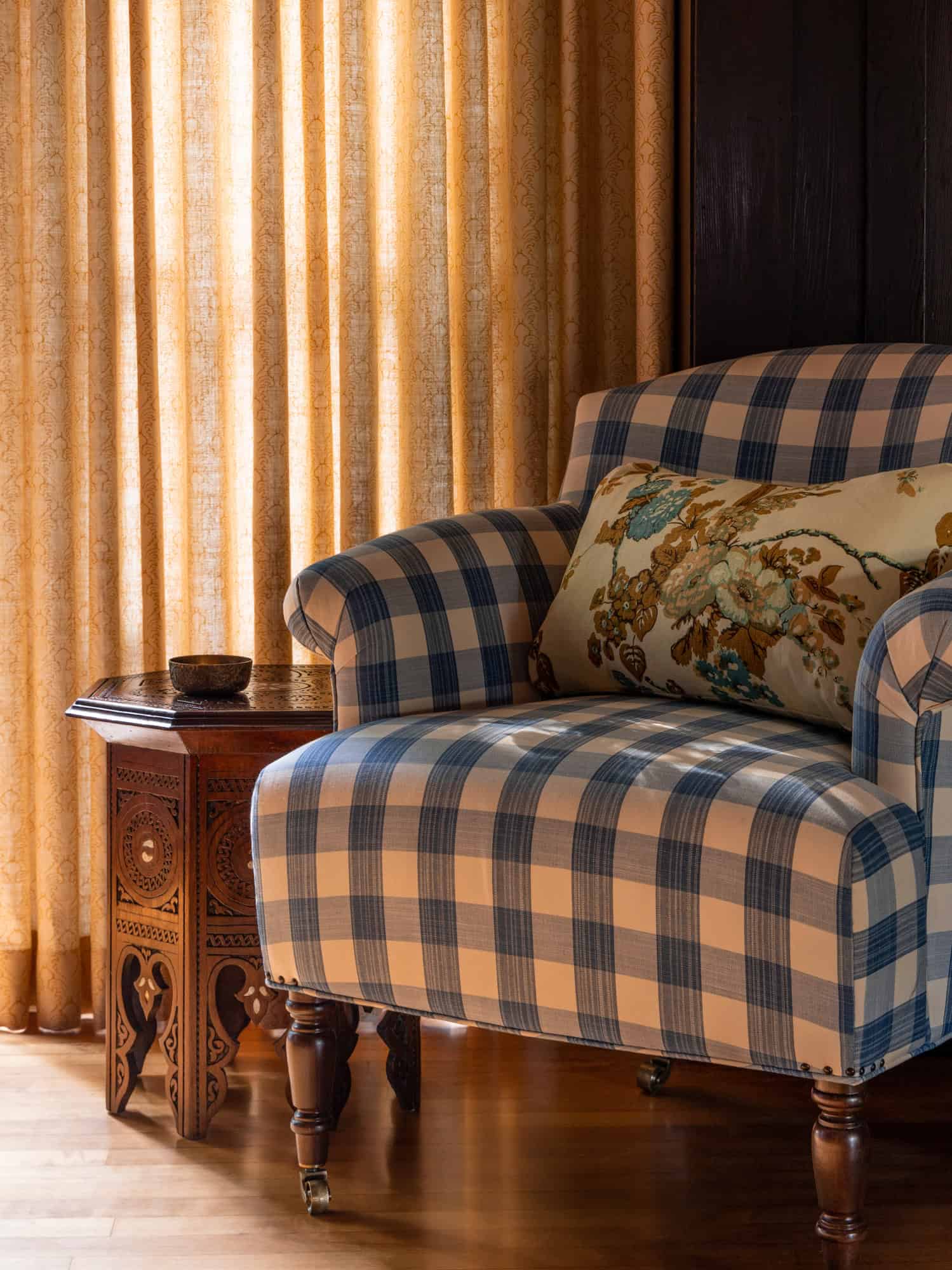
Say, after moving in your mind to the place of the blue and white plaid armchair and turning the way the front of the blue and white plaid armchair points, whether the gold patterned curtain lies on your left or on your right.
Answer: on your right
